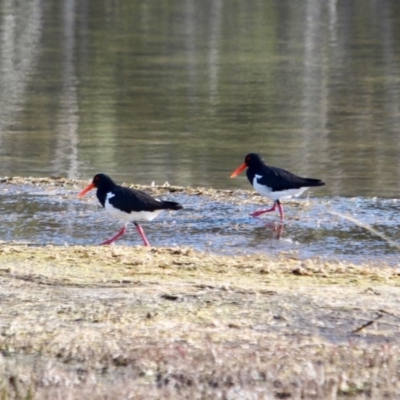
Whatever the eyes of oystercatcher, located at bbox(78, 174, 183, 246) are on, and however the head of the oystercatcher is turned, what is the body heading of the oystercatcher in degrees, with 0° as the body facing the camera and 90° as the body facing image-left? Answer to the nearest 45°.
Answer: approximately 90°

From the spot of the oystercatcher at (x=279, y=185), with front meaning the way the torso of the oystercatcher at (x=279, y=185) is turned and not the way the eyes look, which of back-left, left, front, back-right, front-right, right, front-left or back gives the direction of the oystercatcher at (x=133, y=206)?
front-left

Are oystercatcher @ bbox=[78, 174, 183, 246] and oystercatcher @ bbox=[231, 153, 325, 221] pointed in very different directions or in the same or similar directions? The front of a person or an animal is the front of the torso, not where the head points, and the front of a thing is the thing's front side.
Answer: same or similar directions

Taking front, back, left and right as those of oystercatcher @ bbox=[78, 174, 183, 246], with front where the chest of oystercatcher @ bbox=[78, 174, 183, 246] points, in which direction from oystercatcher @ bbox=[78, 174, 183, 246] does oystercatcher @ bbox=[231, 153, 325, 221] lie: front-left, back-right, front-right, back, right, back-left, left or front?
back-right

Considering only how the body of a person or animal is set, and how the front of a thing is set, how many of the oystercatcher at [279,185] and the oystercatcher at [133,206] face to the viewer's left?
2

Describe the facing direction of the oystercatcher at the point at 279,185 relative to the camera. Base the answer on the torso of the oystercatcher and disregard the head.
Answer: to the viewer's left
